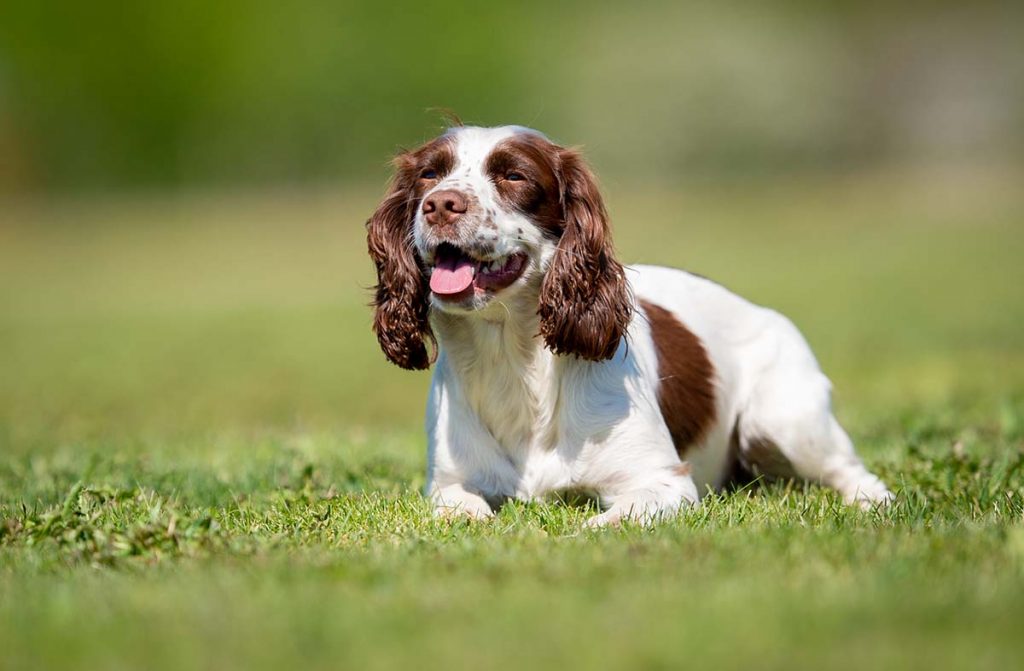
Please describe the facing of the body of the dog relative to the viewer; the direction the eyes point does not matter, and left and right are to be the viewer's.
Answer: facing the viewer and to the left of the viewer
